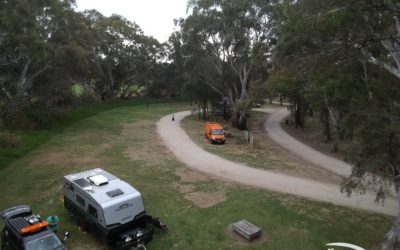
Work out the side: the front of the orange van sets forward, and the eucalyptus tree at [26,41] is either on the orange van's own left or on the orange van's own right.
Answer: on the orange van's own right

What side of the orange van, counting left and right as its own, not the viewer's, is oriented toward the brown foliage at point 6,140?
right
